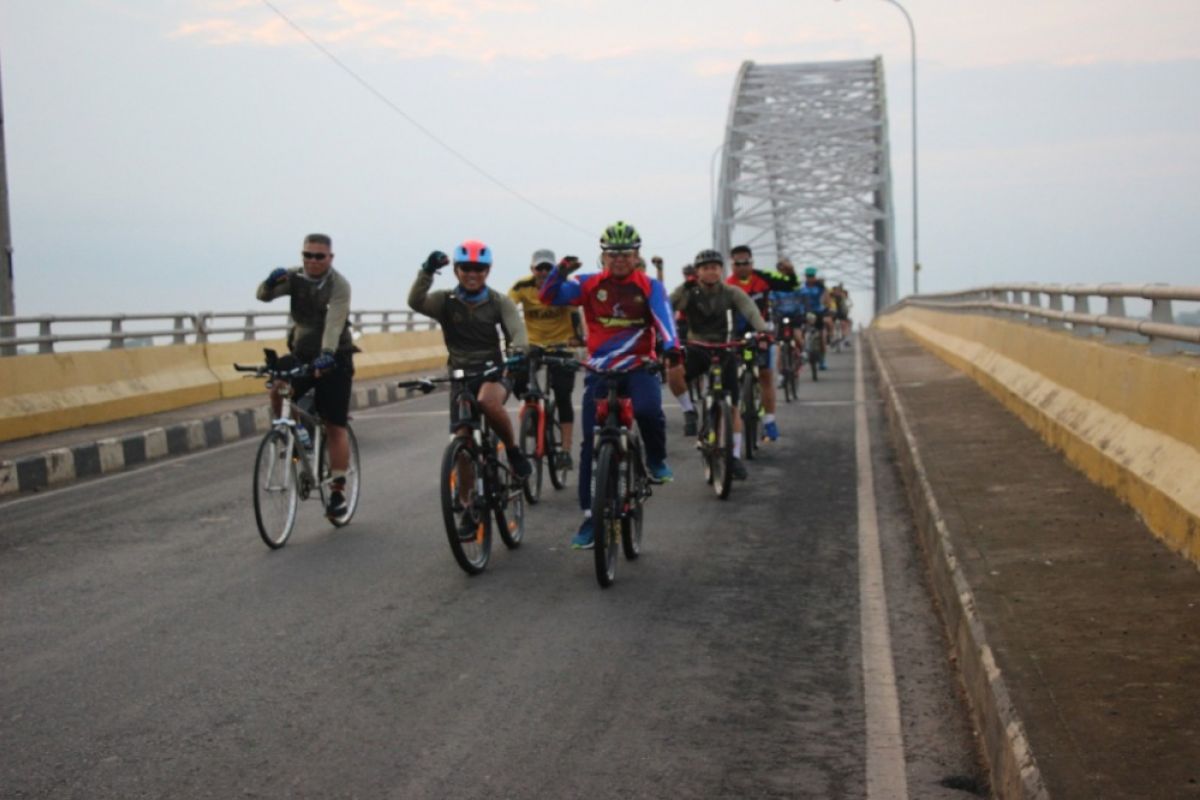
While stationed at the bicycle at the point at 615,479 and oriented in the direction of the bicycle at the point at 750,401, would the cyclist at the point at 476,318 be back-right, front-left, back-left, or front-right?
front-left

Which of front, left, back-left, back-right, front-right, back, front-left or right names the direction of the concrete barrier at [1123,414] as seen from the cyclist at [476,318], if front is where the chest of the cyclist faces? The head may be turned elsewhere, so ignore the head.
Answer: left

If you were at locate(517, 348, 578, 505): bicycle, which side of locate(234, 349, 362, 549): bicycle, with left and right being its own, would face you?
back

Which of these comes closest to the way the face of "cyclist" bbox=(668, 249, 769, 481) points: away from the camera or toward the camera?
toward the camera

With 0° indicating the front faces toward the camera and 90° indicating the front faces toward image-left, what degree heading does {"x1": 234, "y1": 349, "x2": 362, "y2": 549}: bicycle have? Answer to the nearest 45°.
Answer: approximately 45°

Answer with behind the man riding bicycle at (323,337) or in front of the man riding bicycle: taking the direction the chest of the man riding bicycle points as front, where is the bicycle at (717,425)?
behind

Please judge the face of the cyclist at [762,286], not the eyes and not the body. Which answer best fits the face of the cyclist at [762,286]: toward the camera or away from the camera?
toward the camera

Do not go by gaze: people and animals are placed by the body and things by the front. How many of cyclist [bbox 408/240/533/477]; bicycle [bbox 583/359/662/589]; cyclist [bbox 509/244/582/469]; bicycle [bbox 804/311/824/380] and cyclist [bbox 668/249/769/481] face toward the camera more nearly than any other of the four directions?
5

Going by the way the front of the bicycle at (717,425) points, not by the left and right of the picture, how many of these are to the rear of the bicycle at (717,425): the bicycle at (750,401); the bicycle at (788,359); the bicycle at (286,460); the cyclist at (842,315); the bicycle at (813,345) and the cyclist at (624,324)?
4

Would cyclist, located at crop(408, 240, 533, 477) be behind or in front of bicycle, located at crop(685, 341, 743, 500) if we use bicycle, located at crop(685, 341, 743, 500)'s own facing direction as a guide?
in front

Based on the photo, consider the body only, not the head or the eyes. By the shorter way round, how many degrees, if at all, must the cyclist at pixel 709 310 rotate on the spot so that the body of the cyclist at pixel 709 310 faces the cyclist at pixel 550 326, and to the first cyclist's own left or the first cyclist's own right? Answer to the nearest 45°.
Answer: approximately 90° to the first cyclist's own right

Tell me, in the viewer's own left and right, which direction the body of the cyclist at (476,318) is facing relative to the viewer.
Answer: facing the viewer

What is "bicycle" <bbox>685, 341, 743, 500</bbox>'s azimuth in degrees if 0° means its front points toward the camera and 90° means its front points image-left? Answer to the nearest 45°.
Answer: approximately 0°

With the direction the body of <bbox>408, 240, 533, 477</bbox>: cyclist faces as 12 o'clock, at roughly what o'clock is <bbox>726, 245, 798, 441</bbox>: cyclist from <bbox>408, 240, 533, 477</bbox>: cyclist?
<bbox>726, 245, 798, 441</bbox>: cyclist is roughly at 7 o'clock from <bbox>408, 240, 533, 477</bbox>: cyclist.

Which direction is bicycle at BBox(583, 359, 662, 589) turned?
toward the camera

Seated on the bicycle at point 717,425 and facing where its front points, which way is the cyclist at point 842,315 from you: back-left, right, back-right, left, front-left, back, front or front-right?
back
